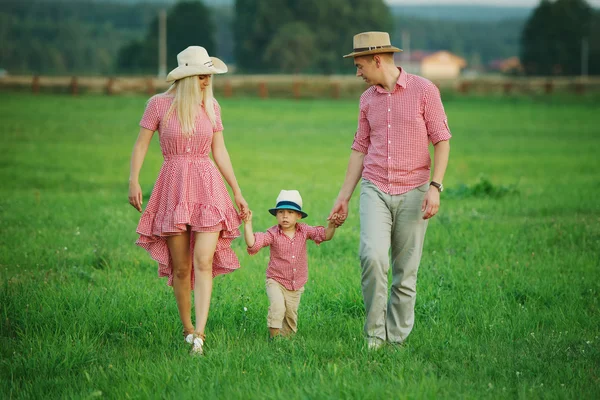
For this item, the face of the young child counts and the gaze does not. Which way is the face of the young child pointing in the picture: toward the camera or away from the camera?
toward the camera

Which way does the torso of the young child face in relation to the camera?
toward the camera

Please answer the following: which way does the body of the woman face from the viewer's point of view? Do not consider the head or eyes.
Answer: toward the camera

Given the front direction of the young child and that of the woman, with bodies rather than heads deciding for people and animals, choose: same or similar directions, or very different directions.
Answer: same or similar directions

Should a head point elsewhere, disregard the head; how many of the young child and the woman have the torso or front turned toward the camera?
2

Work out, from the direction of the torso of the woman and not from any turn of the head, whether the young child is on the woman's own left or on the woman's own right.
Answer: on the woman's own left

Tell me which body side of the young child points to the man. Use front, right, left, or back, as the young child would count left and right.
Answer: left

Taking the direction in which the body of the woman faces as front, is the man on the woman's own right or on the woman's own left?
on the woman's own left

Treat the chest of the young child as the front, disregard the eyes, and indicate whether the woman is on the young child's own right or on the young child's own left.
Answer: on the young child's own right

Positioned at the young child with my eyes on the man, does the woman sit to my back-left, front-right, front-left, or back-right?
back-right
